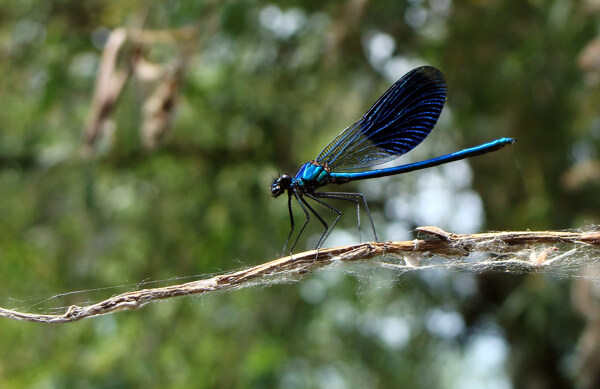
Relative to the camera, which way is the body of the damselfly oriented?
to the viewer's left
